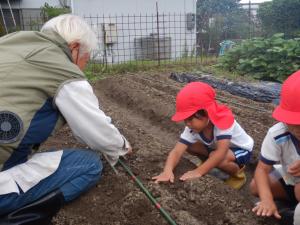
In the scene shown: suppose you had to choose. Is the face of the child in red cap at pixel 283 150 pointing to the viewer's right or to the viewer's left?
to the viewer's left

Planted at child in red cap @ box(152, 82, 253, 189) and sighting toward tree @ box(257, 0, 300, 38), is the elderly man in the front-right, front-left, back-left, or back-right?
back-left

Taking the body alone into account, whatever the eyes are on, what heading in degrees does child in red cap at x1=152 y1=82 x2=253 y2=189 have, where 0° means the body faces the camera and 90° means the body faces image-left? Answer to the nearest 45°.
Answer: approximately 45°

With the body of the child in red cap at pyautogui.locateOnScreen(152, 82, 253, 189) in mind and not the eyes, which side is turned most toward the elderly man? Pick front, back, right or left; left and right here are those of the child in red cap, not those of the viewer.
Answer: front

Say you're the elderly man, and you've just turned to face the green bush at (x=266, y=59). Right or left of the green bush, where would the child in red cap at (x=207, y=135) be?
right

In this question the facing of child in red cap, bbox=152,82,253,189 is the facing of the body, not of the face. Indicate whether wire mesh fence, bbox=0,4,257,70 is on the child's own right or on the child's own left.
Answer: on the child's own right

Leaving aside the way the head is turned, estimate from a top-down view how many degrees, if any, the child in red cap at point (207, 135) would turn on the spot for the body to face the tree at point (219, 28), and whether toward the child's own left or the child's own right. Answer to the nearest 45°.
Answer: approximately 135° to the child's own right

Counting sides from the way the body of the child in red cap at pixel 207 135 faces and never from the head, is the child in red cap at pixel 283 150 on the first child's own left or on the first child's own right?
on the first child's own left

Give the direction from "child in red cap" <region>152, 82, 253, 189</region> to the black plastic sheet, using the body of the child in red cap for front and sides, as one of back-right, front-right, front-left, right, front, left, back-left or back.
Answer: back-right
